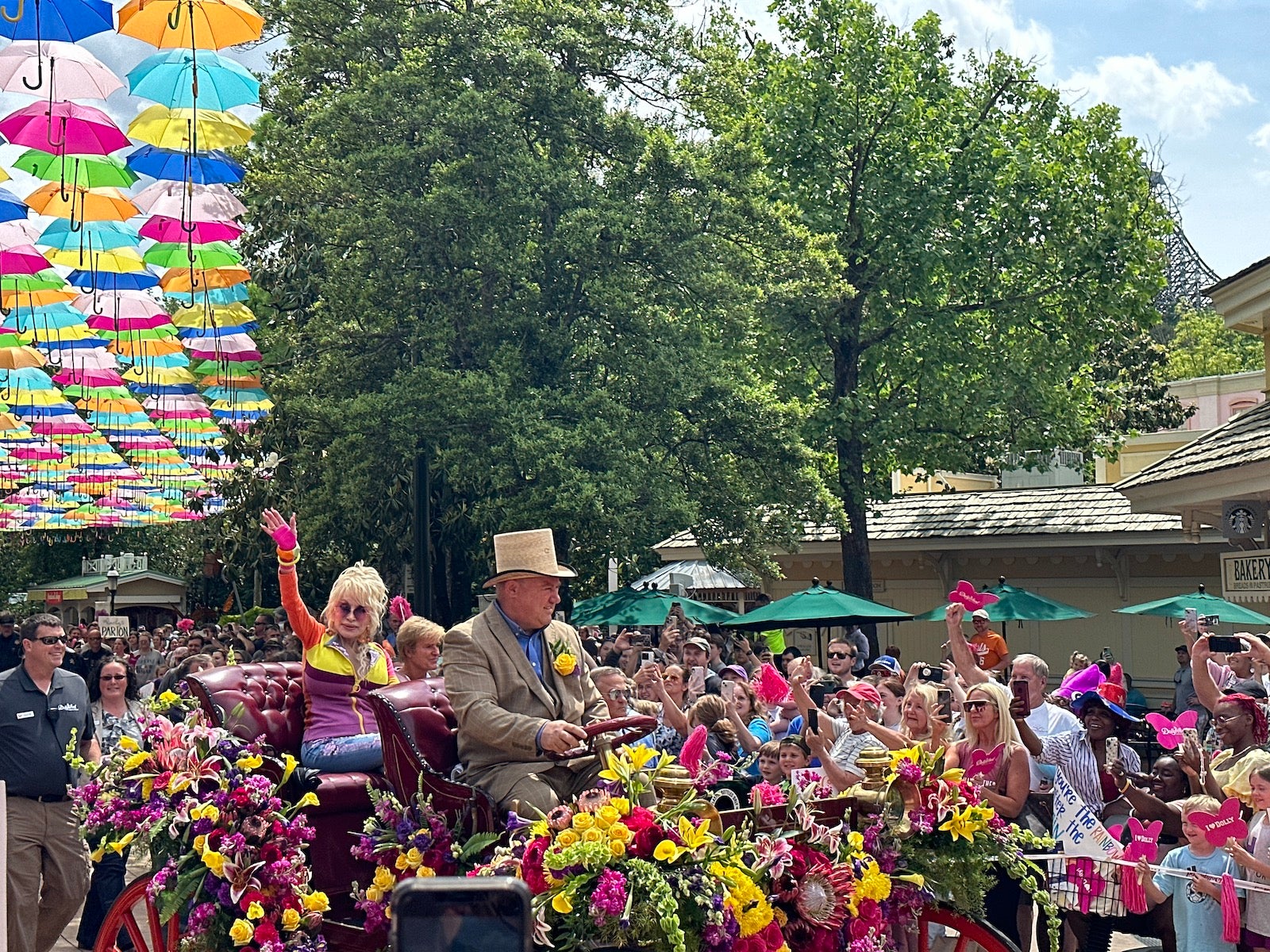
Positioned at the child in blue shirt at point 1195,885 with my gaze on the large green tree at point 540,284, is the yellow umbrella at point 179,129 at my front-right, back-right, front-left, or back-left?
front-left

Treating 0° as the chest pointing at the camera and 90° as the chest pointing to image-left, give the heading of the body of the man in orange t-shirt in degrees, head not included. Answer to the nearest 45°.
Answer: approximately 45°

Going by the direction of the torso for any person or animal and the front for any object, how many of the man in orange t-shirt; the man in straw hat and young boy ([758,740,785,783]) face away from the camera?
0

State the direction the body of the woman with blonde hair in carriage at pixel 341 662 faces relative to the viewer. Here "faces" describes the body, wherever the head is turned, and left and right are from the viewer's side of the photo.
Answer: facing the viewer and to the right of the viewer

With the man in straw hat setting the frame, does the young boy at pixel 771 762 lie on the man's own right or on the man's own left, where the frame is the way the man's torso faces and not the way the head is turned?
on the man's own left

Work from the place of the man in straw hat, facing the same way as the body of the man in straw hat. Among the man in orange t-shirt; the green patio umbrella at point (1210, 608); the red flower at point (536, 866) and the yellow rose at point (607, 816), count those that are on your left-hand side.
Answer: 2

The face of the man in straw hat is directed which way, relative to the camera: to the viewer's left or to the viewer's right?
to the viewer's right

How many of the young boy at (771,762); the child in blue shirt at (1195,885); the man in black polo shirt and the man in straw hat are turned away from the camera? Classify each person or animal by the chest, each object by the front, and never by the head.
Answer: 0

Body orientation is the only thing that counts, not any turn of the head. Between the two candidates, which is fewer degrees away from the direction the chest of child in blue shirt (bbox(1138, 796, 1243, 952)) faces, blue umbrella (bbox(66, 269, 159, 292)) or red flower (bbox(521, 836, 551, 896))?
the red flower

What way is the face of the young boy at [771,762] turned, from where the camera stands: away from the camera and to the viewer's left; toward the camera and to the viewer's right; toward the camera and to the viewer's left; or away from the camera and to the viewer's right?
toward the camera and to the viewer's left

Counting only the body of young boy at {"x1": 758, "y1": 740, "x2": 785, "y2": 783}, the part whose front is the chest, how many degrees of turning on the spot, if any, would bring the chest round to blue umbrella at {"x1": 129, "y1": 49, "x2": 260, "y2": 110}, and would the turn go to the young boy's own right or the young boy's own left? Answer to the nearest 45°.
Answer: approximately 90° to the young boy's own right

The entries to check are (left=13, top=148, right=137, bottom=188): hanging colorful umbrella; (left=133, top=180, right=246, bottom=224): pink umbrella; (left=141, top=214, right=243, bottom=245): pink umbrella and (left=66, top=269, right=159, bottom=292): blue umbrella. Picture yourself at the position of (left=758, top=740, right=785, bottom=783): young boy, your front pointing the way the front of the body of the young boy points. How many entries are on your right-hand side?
4
